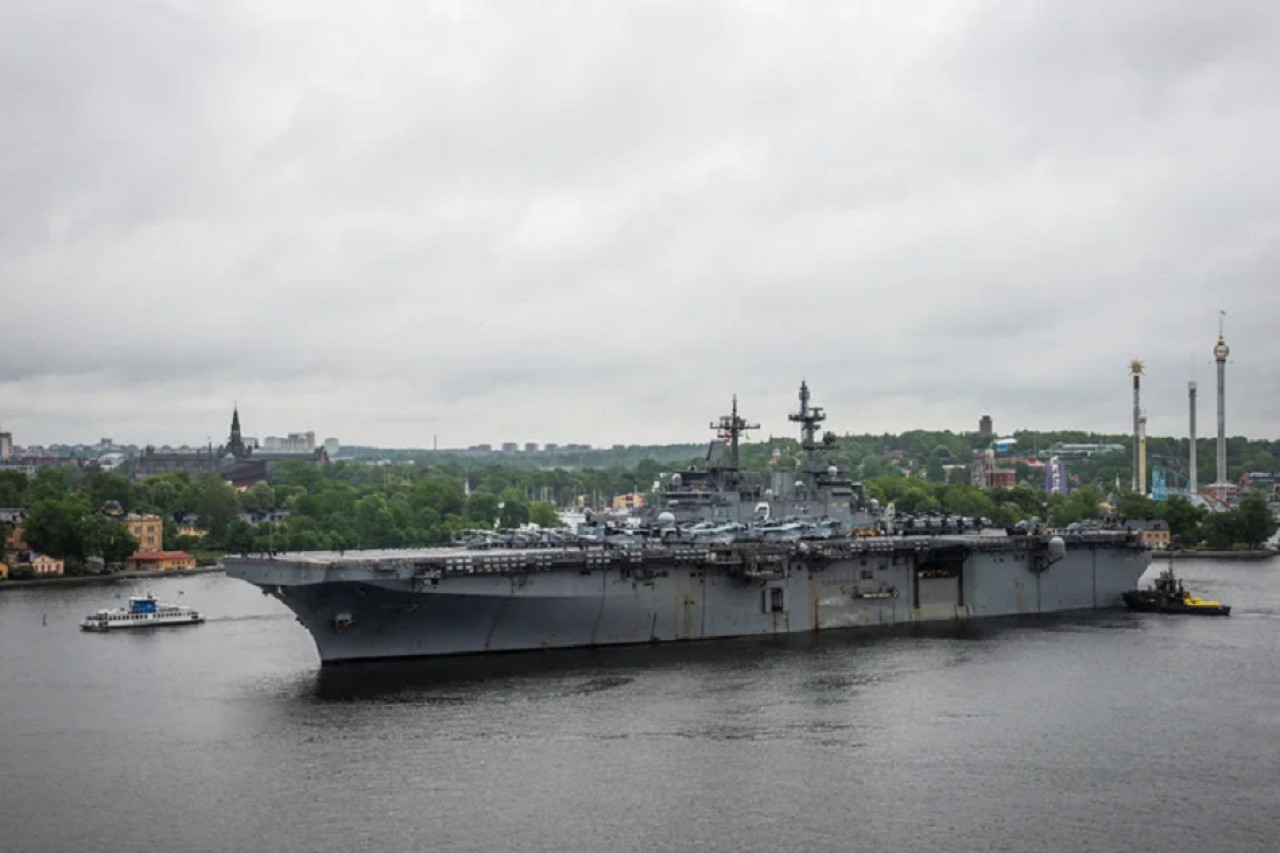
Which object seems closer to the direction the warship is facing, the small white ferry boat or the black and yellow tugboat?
the small white ferry boat

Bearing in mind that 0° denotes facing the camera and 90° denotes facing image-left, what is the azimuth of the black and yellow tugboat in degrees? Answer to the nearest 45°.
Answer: approximately 90°

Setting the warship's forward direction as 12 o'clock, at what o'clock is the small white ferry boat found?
The small white ferry boat is roughly at 2 o'clock from the warship.

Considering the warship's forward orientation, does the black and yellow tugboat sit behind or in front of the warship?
behind

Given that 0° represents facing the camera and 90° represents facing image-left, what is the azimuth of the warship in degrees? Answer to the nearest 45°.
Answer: approximately 45°

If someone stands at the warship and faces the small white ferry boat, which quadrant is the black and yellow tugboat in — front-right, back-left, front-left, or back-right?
back-right

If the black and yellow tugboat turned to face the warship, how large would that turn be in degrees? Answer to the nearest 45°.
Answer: approximately 45° to its left

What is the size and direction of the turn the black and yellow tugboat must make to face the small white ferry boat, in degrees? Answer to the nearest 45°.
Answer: approximately 45° to its left

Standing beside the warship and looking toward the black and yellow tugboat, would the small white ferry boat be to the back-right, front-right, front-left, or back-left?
back-left
